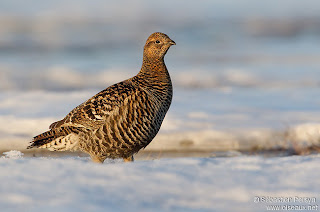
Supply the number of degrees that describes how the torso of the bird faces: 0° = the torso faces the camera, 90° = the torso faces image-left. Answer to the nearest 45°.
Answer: approximately 270°
